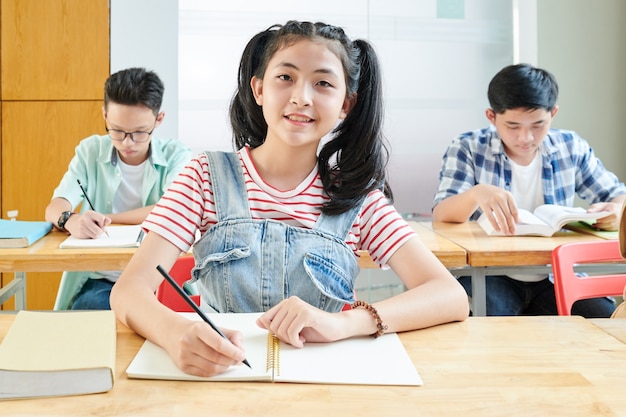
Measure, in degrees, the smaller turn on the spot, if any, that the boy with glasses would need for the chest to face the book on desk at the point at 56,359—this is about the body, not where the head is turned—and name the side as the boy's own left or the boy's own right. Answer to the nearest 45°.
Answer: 0° — they already face it

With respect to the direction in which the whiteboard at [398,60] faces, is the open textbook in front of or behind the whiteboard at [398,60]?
in front

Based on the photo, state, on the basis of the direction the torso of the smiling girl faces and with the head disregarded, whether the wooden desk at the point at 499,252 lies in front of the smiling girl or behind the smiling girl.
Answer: behind

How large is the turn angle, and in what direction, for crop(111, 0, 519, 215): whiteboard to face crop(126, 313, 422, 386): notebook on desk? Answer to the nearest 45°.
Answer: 0° — it already faces it

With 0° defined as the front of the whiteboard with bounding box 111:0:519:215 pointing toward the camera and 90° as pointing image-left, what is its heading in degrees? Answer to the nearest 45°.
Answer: approximately 0°

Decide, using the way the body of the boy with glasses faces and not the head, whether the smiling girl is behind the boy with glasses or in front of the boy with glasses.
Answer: in front

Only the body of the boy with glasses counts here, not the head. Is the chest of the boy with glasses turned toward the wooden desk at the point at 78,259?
yes

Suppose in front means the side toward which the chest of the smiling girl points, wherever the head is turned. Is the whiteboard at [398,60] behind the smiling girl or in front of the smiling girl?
behind

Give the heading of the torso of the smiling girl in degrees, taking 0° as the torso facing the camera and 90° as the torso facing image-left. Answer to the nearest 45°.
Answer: approximately 0°

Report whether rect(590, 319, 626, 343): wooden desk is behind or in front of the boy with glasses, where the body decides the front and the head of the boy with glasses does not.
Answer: in front
